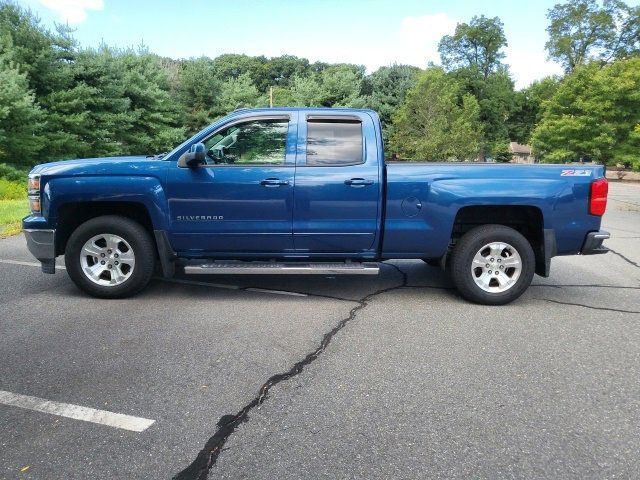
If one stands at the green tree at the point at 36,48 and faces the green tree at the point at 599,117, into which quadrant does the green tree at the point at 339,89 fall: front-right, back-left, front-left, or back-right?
front-left

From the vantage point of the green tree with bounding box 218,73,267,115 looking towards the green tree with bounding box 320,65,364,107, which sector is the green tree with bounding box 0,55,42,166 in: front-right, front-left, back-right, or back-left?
back-right

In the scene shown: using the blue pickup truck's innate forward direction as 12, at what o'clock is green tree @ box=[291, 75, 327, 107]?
The green tree is roughly at 3 o'clock from the blue pickup truck.

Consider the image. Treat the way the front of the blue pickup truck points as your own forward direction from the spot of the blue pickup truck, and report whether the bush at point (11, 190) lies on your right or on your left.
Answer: on your right

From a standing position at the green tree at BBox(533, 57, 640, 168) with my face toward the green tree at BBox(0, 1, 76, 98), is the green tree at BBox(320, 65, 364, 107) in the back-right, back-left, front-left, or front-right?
front-right

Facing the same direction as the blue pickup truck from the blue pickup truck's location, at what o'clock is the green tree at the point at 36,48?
The green tree is roughly at 2 o'clock from the blue pickup truck.

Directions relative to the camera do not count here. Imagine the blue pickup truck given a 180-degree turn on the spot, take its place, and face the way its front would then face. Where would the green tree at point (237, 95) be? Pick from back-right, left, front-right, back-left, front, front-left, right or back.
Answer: left

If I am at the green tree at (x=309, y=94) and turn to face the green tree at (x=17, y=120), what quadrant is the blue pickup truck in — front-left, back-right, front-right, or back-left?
front-left

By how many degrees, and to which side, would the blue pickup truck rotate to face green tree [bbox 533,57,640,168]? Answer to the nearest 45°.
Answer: approximately 135° to its right

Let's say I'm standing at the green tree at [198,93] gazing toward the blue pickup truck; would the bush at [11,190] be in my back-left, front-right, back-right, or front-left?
front-right

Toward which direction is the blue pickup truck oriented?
to the viewer's left

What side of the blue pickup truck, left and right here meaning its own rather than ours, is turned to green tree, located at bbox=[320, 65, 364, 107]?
right

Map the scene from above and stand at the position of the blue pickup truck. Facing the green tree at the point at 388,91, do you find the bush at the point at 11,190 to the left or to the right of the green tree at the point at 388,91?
left

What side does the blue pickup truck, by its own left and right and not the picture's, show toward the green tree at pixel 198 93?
right
